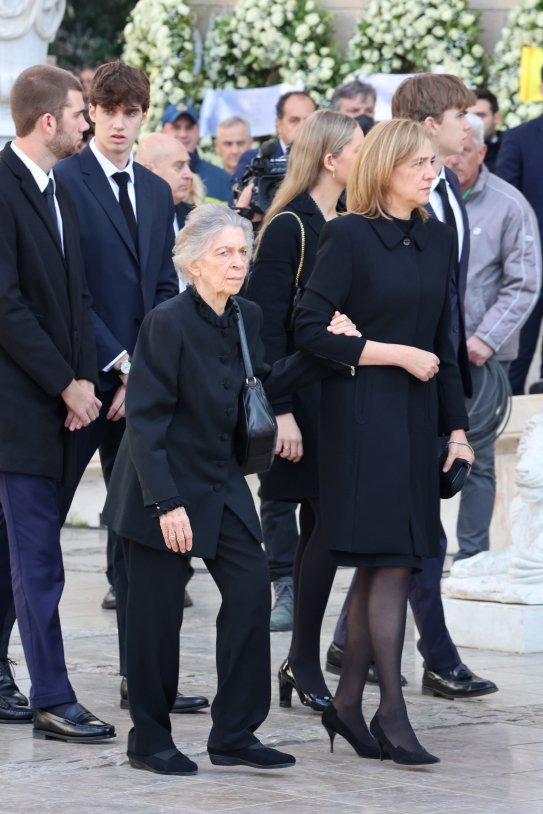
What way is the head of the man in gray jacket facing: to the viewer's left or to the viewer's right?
to the viewer's left

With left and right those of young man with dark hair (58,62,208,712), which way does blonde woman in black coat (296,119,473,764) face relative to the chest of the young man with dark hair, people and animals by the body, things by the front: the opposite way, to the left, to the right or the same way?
the same way

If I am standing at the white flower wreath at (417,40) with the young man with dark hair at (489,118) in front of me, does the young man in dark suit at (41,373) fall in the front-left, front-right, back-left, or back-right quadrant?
front-right

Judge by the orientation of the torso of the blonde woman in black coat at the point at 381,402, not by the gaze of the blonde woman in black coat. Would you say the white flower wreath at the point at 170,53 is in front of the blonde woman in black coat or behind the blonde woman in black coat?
behind

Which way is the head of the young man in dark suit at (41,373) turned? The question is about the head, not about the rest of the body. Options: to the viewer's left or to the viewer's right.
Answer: to the viewer's right

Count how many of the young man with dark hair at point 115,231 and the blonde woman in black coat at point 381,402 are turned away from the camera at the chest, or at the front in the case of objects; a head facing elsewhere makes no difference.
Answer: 0

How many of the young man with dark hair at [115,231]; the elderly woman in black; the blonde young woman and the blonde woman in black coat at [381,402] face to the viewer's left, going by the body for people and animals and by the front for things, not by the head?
0

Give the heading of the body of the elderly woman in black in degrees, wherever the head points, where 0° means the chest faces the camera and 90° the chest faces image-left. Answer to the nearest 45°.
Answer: approximately 315°

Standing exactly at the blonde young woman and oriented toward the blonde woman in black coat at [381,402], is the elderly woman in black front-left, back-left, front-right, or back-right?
front-right

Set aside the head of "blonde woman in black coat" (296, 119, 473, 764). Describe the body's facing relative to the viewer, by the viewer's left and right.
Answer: facing the viewer and to the right of the viewer

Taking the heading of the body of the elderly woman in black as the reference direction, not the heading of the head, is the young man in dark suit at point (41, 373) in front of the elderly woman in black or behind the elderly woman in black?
behind

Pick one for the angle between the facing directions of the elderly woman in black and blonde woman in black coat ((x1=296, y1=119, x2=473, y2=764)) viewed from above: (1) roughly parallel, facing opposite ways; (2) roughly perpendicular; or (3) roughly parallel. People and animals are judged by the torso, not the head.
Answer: roughly parallel

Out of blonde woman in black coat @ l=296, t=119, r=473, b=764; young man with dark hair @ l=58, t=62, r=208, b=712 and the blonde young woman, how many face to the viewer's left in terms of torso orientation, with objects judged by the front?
0

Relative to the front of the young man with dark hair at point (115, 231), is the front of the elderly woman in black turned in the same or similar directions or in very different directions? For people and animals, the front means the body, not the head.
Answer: same or similar directions
